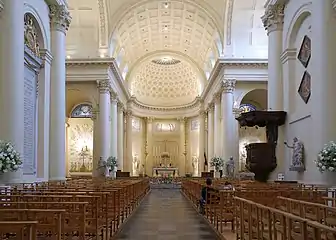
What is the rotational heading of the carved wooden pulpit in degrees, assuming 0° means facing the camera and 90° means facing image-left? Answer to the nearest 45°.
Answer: approximately 45°

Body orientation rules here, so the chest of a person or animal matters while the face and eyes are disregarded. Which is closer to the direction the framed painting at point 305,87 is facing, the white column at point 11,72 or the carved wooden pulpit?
the white column

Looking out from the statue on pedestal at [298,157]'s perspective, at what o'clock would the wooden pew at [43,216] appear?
The wooden pew is roughly at 11 o'clock from the statue on pedestal.

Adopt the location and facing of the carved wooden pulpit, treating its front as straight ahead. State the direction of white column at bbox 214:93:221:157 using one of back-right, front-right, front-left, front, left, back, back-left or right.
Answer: back-right

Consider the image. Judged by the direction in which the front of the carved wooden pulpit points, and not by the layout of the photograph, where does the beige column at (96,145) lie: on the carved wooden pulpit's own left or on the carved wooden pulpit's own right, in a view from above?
on the carved wooden pulpit's own right

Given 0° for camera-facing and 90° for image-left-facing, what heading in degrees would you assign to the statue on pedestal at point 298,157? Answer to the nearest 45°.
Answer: approximately 45°

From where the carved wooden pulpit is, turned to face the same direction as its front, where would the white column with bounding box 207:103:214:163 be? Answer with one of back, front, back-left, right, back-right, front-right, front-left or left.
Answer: back-right

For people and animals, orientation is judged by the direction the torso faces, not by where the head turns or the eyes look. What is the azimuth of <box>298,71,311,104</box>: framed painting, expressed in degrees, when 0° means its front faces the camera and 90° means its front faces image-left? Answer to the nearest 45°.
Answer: approximately 45°

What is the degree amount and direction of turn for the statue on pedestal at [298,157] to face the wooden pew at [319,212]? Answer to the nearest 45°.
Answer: approximately 45° to its left

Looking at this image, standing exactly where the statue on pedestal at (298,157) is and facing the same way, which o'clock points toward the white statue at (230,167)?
The white statue is roughly at 4 o'clock from the statue on pedestal.

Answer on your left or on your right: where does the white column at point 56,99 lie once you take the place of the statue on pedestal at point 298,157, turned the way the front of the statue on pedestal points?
on your right
